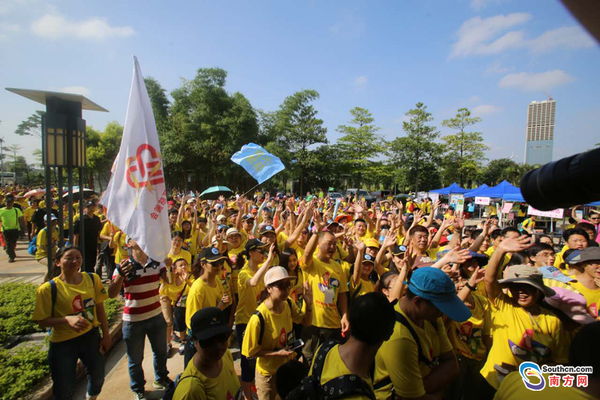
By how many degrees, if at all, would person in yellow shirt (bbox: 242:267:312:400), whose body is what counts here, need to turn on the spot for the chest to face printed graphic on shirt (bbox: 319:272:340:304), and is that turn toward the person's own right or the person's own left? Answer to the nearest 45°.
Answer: approximately 90° to the person's own left

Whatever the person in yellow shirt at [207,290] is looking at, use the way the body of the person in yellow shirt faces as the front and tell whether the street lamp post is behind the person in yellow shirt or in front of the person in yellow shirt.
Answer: behind

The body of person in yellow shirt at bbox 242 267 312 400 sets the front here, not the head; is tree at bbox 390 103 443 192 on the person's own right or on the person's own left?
on the person's own left

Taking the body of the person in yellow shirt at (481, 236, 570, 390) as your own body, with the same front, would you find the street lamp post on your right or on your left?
on your right

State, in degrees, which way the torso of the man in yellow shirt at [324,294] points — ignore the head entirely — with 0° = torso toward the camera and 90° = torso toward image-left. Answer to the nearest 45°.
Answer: approximately 315°

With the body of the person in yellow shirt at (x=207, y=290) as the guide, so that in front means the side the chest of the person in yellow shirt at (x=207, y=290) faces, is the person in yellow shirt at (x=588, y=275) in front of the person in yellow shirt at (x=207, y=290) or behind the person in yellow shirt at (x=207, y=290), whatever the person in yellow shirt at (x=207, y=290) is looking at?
in front
